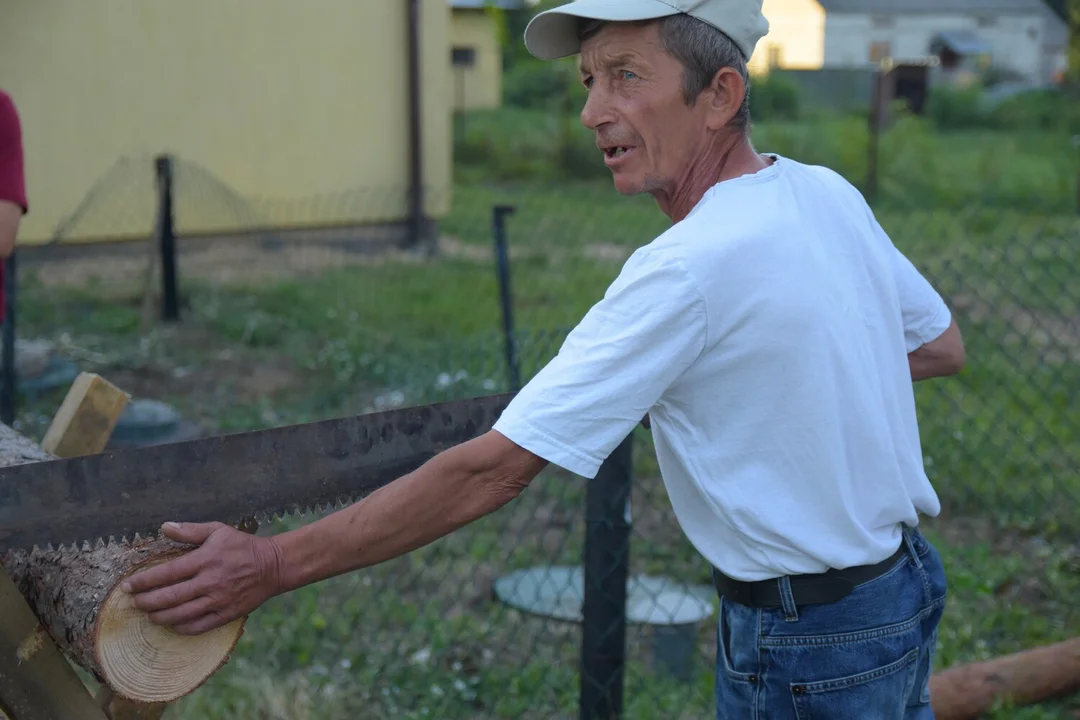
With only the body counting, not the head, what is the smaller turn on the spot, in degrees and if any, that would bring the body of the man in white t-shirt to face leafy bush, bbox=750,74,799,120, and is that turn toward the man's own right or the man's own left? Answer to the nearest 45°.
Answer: approximately 45° to the man's own right

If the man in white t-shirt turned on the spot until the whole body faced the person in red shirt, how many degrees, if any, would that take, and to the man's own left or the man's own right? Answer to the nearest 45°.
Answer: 0° — they already face them

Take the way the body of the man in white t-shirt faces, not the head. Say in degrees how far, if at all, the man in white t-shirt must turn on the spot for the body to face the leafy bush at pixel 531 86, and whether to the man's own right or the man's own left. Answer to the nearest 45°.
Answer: approximately 45° to the man's own right

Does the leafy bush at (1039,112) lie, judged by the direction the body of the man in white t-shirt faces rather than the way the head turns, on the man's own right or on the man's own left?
on the man's own right

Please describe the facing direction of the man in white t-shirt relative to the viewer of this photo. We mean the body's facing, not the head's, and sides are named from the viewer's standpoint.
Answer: facing away from the viewer and to the left of the viewer

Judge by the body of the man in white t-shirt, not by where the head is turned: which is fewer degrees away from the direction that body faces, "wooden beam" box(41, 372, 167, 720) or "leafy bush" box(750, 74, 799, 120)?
the wooden beam

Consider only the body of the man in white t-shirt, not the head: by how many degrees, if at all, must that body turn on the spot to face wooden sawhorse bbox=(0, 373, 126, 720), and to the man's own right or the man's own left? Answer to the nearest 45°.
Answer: approximately 45° to the man's own left
